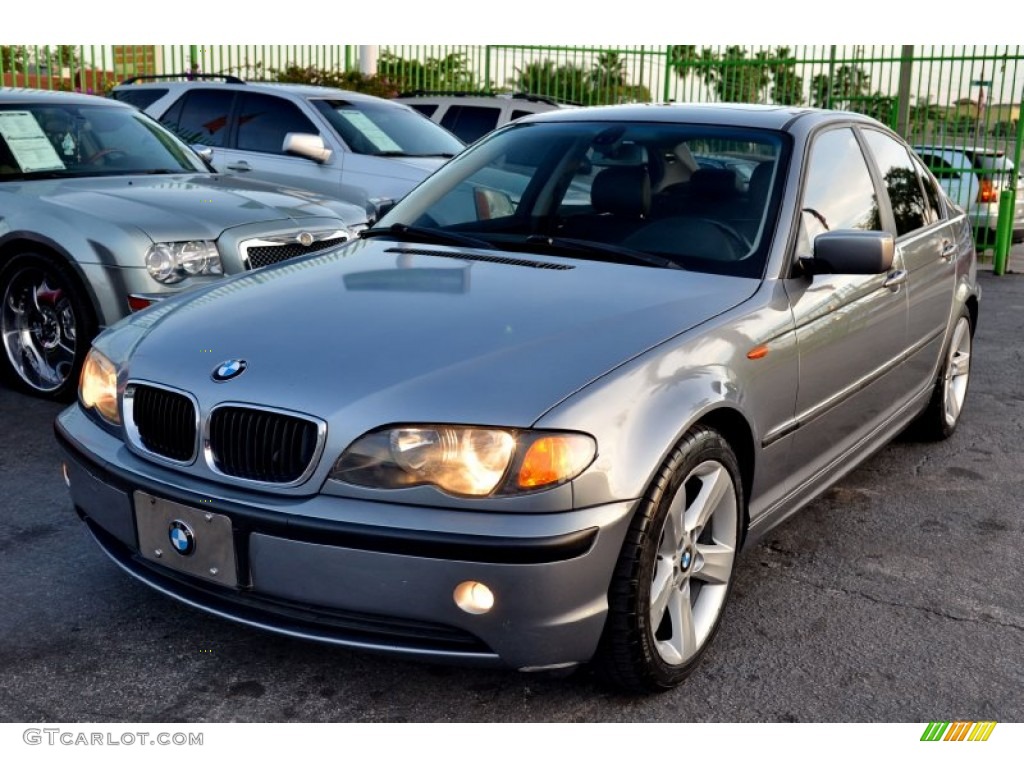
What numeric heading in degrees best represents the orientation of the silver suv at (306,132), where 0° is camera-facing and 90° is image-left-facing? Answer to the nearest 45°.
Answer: approximately 315°

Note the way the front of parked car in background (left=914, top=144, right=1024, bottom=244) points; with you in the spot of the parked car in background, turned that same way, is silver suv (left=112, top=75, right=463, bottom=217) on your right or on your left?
on your left

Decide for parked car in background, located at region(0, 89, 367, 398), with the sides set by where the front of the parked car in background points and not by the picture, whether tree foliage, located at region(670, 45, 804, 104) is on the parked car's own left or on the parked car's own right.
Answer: on the parked car's own left

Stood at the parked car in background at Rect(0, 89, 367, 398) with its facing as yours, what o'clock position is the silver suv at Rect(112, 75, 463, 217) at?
The silver suv is roughly at 8 o'clock from the parked car in background.

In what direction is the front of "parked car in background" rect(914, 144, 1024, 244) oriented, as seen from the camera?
facing away from the viewer and to the left of the viewer

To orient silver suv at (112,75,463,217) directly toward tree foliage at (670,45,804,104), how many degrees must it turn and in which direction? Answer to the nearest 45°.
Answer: approximately 90° to its left

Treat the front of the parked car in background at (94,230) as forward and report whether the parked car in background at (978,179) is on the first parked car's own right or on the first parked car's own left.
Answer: on the first parked car's own left

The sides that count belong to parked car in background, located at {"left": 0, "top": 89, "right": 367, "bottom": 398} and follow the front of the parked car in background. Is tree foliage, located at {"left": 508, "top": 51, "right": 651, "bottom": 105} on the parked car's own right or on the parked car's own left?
on the parked car's own left

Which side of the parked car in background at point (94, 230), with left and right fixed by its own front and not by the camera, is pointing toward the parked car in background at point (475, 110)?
left
